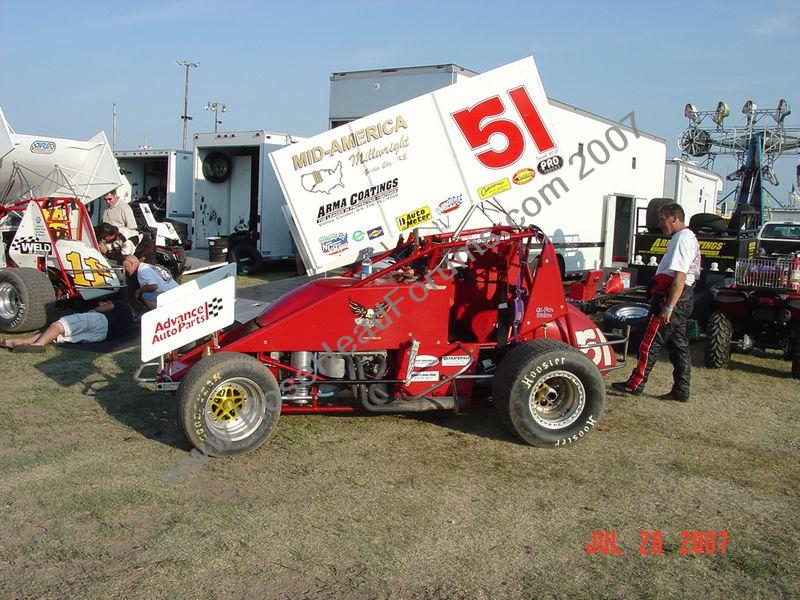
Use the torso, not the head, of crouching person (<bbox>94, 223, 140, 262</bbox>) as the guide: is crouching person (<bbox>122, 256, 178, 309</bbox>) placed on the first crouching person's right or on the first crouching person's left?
on the first crouching person's left

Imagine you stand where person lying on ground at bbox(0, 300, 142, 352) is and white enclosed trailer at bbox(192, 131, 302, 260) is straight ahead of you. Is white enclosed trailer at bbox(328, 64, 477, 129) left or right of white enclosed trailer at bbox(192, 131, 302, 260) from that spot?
right

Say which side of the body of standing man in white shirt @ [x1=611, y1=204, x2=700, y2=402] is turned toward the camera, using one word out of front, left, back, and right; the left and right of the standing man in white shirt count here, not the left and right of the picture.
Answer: left

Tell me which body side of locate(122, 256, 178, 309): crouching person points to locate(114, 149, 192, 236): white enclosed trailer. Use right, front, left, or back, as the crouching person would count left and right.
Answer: right

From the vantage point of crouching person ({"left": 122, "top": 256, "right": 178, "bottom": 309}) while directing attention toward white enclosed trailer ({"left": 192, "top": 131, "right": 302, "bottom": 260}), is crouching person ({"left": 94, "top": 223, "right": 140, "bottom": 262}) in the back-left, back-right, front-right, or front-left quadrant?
front-left

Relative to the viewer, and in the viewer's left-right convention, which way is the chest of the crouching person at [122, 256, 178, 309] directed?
facing to the left of the viewer

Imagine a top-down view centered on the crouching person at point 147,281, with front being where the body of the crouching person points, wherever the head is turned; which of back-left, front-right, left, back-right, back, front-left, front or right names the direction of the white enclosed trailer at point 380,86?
back-right

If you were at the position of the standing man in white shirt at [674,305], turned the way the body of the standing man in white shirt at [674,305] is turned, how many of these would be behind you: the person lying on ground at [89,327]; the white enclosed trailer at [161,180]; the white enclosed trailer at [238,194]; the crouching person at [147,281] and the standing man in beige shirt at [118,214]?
0

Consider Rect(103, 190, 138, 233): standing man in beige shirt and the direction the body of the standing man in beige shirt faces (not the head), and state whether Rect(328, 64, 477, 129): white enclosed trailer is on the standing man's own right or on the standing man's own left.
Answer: on the standing man's own left

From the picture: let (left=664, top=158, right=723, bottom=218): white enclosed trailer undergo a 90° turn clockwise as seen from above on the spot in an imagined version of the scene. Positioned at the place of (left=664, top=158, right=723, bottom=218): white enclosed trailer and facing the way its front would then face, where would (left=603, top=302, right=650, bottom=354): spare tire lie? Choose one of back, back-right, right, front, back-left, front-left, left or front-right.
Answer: front-right

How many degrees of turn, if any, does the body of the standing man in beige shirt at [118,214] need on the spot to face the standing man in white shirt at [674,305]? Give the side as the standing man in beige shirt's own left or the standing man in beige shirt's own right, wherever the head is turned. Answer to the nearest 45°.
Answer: approximately 90° to the standing man in beige shirt's own left

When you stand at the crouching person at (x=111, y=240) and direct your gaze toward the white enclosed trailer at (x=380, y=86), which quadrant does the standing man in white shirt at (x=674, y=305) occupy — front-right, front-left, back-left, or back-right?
front-right

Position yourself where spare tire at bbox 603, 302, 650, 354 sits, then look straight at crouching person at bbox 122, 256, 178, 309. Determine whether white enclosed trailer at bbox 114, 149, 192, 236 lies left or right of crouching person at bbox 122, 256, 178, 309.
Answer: right
